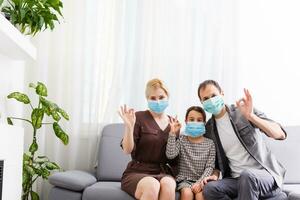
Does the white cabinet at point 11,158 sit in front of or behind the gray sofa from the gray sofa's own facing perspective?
in front

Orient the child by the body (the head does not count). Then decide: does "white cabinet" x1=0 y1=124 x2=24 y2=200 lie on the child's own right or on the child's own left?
on the child's own right

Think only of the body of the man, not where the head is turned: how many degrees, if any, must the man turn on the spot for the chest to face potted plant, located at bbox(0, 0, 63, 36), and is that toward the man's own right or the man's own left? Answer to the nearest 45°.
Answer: approximately 45° to the man's own right

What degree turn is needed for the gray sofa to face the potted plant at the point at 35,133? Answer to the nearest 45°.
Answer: approximately 90° to its right

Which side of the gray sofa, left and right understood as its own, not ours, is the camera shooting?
front

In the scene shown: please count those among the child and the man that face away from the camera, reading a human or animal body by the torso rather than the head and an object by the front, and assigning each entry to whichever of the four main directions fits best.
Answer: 0

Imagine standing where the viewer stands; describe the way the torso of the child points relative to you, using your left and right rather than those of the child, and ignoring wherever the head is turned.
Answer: facing the viewer

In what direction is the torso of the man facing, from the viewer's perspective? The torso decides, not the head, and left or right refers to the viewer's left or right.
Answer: facing the viewer and to the left of the viewer
